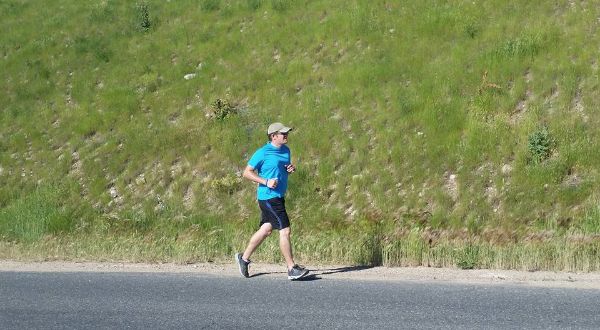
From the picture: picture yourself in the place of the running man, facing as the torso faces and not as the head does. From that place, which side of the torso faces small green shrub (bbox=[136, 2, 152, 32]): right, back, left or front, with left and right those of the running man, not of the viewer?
left

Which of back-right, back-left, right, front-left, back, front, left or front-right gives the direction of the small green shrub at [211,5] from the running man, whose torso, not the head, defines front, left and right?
left

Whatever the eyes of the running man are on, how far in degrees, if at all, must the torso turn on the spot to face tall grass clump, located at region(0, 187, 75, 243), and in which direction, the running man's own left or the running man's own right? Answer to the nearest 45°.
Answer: approximately 135° to the running man's own left

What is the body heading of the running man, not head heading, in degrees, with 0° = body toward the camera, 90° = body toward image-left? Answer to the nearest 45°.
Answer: approximately 270°

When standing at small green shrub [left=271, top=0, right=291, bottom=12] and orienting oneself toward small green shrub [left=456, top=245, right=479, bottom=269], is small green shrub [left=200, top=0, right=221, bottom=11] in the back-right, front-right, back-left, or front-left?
back-right

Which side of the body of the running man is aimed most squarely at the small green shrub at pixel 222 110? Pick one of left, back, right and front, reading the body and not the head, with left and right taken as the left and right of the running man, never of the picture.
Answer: left

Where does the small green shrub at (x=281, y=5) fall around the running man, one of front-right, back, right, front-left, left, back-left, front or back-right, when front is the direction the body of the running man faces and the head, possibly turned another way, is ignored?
left

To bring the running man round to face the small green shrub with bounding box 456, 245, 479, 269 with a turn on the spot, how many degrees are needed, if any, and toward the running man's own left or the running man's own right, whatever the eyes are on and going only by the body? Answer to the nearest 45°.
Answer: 0° — they already face it

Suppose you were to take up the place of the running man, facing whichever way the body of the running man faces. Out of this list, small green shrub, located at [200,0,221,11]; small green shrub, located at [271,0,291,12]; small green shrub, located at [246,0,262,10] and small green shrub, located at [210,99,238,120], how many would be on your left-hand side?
4

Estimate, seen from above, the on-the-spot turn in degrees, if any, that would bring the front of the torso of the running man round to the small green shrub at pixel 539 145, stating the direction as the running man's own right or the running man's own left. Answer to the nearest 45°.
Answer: approximately 45° to the running man's own left
